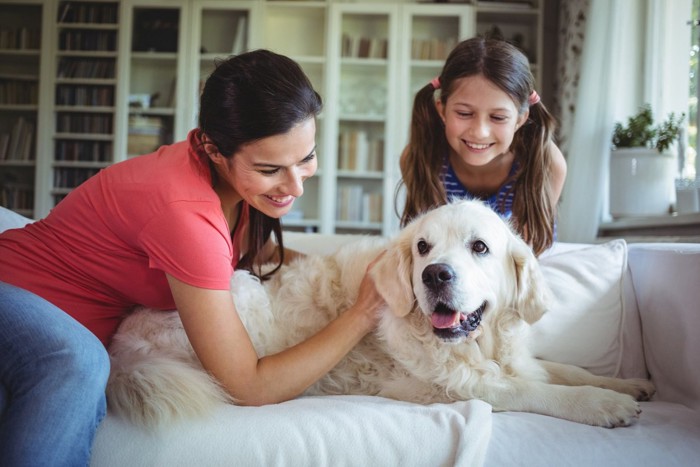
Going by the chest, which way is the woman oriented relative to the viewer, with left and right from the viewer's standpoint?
facing to the right of the viewer

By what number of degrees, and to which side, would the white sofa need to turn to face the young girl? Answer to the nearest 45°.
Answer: approximately 180°

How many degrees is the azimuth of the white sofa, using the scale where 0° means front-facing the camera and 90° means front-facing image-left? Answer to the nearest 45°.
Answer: approximately 0°

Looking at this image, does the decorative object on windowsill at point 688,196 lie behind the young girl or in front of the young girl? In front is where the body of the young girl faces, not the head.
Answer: behind

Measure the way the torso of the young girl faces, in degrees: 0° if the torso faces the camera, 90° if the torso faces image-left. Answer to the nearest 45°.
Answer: approximately 0°

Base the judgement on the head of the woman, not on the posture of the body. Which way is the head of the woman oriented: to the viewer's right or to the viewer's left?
to the viewer's right

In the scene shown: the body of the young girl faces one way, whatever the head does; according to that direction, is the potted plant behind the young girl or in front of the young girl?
behind

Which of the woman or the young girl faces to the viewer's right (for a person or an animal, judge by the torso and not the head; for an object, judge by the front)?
the woman
